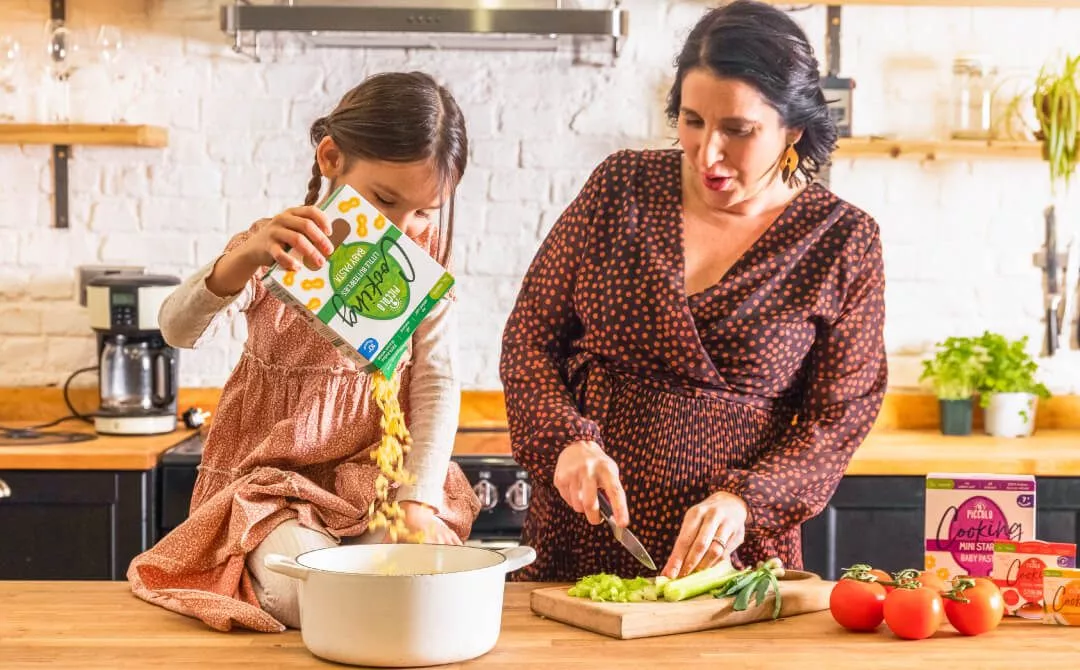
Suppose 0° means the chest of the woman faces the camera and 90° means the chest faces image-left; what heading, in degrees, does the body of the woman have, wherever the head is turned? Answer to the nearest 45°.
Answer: approximately 0°

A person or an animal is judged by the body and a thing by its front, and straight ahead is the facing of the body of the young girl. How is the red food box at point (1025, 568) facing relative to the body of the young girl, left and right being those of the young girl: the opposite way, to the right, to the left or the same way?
to the right

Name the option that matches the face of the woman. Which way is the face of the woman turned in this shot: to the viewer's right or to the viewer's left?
to the viewer's left

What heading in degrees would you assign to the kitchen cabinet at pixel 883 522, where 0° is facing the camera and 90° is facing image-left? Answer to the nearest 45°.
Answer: approximately 0°

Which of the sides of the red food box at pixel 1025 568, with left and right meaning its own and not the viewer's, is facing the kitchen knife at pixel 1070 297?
back
